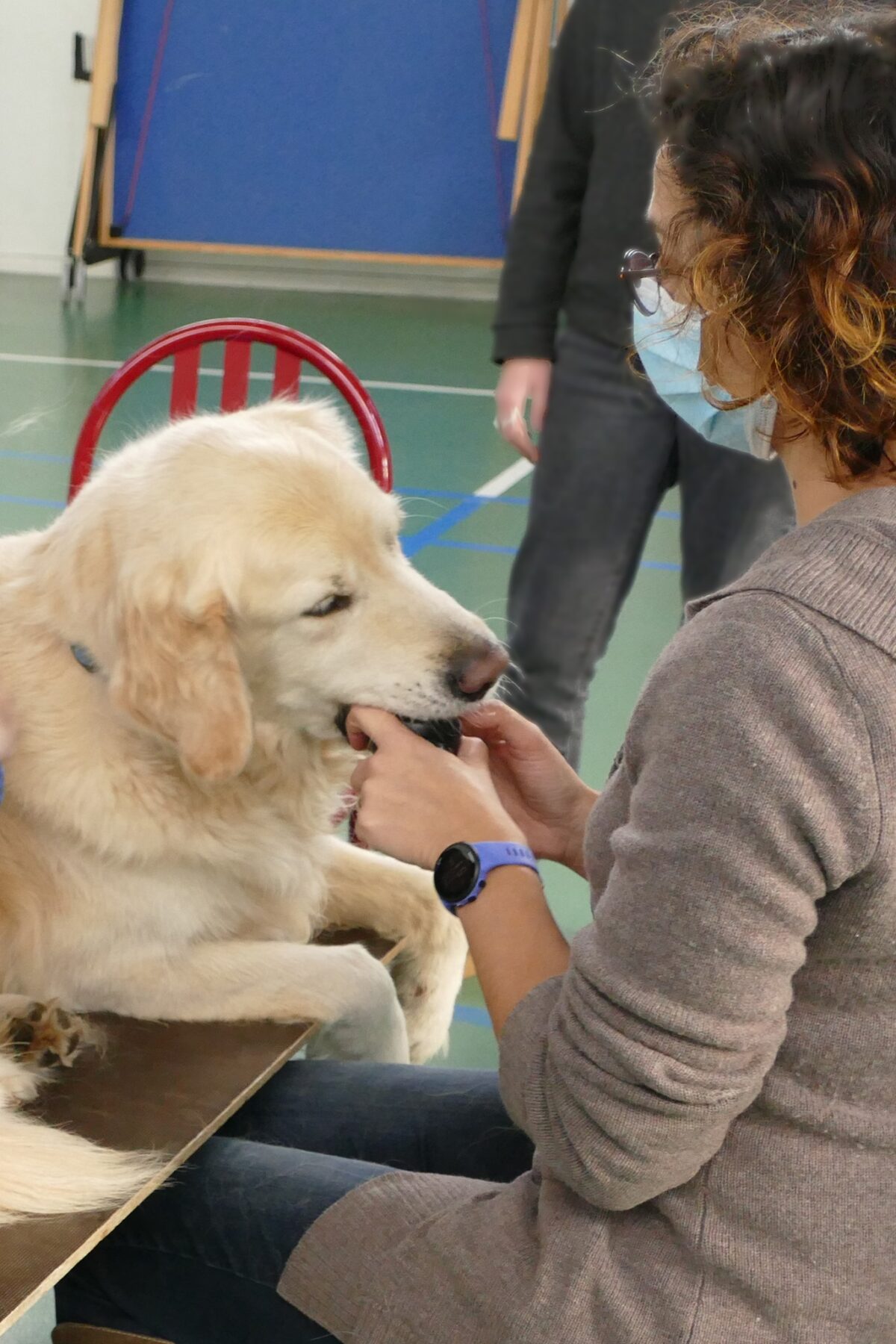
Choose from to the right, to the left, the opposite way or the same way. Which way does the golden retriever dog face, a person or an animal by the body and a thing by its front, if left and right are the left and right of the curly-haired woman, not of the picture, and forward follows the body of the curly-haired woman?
the opposite way

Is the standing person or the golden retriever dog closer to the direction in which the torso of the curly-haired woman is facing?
the golden retriever dog

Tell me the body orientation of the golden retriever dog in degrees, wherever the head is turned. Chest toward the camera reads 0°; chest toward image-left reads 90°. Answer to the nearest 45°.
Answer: approximately 270°

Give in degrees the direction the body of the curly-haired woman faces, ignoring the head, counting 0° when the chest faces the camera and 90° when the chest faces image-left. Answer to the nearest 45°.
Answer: approximately 90°

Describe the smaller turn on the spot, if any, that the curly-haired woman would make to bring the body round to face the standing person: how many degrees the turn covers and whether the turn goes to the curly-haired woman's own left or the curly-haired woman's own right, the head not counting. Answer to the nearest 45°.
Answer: approximately 90° to the curly-haired woman's own right

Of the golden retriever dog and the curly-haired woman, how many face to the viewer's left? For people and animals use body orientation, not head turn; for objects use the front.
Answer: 1
